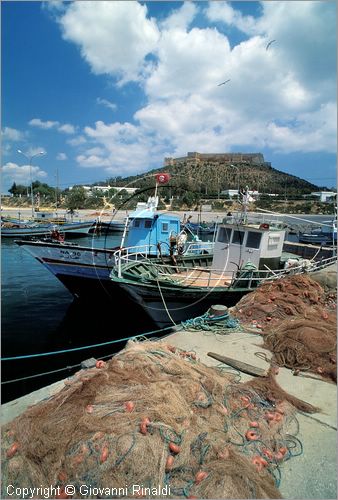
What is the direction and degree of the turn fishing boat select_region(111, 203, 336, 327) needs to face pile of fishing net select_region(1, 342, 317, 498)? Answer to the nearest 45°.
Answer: approximately 45° to its left

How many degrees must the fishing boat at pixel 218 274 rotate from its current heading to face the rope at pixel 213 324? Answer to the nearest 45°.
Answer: approximately 45° to its left
